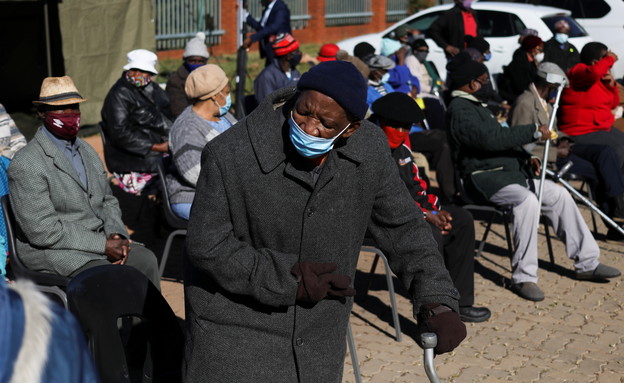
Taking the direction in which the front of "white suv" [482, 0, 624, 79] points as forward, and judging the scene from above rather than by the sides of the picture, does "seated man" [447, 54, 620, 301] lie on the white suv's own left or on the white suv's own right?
on the white suv's own left

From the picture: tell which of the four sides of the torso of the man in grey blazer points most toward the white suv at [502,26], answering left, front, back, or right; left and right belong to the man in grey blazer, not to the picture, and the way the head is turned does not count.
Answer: left

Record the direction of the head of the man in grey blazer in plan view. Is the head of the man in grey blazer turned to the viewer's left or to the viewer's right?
to the viewer's right

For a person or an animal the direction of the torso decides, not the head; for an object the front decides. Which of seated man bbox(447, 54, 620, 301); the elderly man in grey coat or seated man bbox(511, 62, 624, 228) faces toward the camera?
the elderly man in grey coat

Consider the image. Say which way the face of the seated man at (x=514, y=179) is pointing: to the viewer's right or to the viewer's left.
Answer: to the viewer's right

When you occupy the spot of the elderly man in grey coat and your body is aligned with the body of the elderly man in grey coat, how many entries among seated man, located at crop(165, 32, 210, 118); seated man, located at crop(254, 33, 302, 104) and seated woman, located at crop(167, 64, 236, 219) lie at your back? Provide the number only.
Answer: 3

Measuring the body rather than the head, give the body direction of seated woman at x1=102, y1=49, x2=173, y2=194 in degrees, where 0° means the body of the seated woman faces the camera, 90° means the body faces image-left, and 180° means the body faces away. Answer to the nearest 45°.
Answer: approximately 315°

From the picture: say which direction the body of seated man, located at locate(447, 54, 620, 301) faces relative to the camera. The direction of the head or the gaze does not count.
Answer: to the viewer's right

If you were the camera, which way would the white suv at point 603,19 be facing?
facing to the left of the viewer
